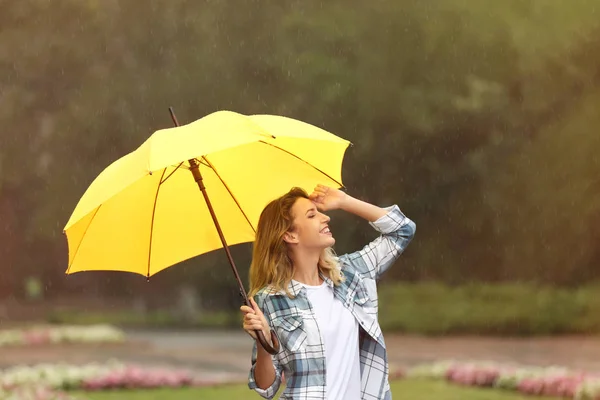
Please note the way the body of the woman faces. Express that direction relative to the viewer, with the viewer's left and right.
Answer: facing the viewer and to the right of the viewer

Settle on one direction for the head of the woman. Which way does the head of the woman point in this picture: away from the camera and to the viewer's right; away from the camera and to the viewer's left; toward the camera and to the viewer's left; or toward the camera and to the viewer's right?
toward the camera and to the viewer's right
